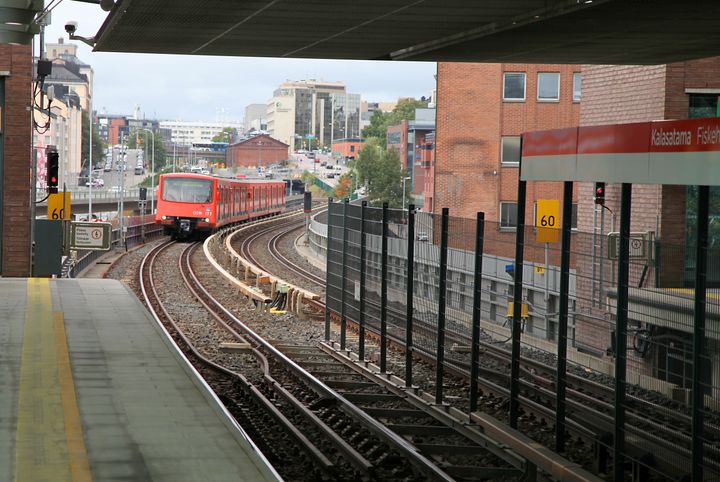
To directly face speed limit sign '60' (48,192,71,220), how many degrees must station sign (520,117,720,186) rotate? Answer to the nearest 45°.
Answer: approximately 90° to its right

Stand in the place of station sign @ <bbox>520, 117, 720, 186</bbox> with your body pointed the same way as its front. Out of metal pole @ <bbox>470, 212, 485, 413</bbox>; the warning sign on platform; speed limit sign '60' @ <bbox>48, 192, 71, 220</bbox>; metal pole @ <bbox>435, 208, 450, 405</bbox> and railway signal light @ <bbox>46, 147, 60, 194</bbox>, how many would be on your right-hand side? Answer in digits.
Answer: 5

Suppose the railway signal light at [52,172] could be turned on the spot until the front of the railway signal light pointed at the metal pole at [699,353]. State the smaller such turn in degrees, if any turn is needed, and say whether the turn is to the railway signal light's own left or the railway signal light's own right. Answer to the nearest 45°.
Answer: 0° — it already faces it

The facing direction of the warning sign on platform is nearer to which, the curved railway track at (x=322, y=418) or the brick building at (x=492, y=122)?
the curved railway track

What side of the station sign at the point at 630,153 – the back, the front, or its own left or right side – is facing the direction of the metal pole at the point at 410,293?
right

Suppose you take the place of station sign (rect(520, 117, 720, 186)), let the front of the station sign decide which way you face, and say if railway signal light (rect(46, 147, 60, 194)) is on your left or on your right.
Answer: on your right

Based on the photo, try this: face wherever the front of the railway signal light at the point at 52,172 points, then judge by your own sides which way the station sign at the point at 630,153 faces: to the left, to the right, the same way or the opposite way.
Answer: to the right

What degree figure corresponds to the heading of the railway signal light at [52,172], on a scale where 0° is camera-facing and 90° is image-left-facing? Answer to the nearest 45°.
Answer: approximately 0°

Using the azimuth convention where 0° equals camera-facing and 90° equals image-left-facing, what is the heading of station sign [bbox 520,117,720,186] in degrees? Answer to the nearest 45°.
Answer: approximately 45°

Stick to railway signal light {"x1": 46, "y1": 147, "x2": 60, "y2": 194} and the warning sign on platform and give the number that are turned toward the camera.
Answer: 2

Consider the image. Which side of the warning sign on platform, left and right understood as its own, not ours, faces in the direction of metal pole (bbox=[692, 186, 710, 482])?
front

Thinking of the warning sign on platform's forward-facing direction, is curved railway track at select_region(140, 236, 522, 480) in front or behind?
in front

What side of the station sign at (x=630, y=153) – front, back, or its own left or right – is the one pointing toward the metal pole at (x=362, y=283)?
right
